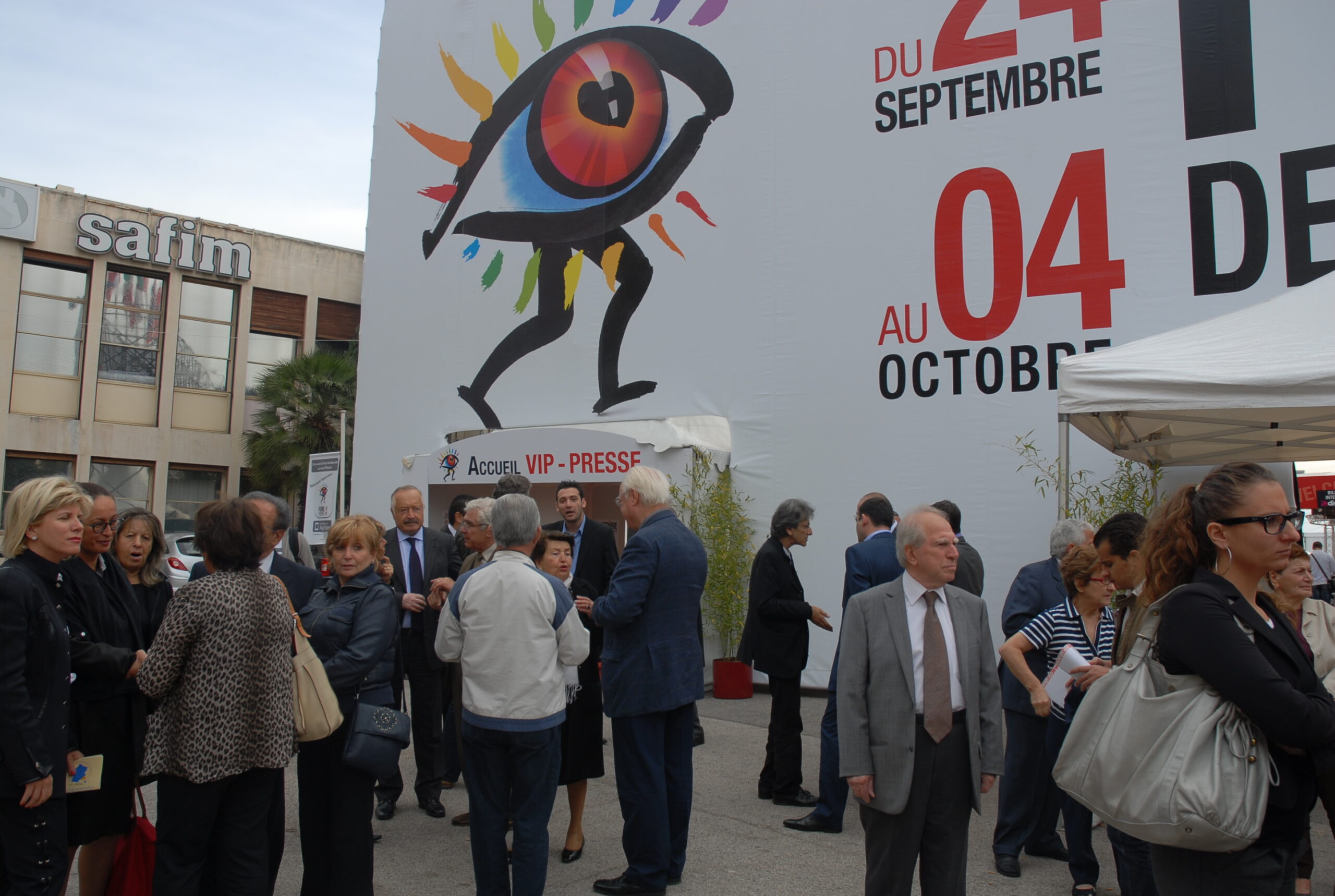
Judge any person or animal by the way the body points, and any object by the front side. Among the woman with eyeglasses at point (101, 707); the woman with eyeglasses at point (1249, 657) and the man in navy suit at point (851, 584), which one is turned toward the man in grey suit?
the woman with eyeglasses at point (101, 707)

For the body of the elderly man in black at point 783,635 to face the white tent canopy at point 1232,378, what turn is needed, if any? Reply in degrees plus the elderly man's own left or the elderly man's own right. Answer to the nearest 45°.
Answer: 0° — they already face it

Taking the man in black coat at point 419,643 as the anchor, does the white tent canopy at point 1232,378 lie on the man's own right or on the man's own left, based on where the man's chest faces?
on the man's own left

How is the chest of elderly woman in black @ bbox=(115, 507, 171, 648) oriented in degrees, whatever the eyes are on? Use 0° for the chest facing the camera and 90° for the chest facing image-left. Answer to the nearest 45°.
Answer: approximately 0°

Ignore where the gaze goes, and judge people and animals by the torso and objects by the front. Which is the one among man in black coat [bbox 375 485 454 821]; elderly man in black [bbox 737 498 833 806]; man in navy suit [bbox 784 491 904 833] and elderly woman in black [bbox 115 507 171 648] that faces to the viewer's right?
elderly man in black [bbox 737 498 833 806]

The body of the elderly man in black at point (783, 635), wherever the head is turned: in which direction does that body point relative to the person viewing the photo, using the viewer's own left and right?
facing to the right of the viewer

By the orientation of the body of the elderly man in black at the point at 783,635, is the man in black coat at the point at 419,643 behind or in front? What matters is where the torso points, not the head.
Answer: behind

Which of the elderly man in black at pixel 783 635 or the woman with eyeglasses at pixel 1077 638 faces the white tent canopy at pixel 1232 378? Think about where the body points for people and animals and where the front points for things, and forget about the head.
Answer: the elderly man in black

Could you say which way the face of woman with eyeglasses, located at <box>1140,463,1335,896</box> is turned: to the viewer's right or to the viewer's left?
to the viewer's right

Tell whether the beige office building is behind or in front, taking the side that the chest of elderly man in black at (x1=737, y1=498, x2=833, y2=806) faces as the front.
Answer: behind

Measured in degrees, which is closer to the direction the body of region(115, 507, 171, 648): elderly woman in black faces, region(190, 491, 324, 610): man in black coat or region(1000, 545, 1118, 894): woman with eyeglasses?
the woman with eyeglasses

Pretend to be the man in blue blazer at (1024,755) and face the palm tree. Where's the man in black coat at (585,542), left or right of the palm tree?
left

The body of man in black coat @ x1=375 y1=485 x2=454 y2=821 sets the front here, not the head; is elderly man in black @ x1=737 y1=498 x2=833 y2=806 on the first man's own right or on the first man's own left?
on the first man's own left

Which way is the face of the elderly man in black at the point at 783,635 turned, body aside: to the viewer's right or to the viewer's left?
to the viewer's right
